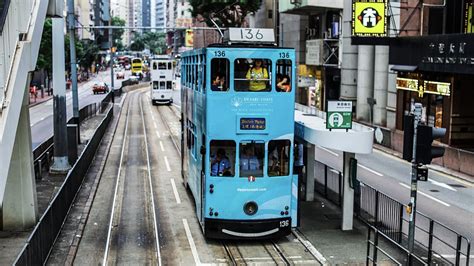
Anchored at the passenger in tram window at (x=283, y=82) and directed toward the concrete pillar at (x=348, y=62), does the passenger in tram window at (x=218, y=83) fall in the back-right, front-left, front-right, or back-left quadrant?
back-left

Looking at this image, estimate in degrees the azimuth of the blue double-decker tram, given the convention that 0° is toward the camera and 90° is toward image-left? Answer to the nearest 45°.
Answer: approximately 0°

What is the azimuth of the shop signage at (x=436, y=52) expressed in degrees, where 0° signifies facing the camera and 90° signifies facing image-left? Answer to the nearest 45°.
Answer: approximately 45°

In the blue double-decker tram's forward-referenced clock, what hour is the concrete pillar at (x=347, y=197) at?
The concrete pillar is roughly at 11 o'clock from the blue double-decker tram.

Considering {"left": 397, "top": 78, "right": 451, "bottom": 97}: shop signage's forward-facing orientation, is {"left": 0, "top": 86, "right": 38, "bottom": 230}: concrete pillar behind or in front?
in front

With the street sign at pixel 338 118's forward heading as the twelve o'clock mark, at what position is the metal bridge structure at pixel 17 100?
The metal bridge structure is roughly at 2 o'clock from the street sign.

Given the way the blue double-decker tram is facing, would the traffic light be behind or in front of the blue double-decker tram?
in front

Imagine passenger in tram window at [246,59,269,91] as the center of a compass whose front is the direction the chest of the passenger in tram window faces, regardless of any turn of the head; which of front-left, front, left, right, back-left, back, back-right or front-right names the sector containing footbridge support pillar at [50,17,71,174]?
back-right

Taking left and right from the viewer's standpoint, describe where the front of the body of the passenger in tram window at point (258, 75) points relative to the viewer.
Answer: facing the viewer

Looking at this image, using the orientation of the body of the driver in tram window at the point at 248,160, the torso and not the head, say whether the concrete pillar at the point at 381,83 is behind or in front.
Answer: behind

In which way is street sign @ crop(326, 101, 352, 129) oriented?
toward the camera
